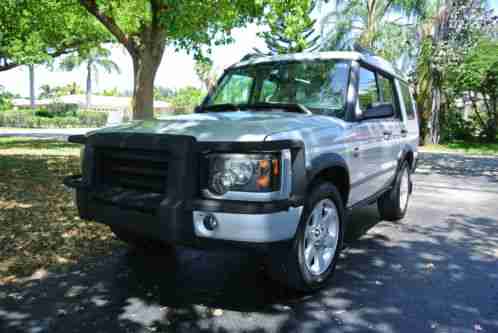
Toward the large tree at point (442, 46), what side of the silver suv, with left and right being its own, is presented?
back

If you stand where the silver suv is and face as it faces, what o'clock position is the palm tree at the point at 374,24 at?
The palm tree is roughly at 5 o'clock from the silver suv.

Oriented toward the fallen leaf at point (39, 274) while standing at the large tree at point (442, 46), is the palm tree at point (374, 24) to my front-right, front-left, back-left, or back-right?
back-right

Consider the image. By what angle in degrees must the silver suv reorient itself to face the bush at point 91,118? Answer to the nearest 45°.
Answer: approximately 135° to its right

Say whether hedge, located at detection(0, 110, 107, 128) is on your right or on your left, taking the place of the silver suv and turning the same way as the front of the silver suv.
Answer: on your right

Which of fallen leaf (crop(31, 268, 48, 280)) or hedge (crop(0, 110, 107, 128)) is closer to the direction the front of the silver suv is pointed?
the fallen leaf

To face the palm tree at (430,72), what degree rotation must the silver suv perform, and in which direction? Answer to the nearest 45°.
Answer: approximately 180°

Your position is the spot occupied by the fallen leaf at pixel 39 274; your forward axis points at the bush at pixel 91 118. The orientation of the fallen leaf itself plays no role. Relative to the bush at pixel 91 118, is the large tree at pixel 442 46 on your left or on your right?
right

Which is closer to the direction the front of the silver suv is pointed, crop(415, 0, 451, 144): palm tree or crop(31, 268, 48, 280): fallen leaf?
the fallen leaf

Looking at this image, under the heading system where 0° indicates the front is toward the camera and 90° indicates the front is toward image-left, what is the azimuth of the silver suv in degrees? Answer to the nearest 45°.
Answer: approximately 45°

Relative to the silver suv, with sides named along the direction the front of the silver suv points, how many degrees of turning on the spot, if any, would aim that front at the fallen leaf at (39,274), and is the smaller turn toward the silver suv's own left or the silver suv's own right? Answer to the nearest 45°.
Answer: approximately 45° to the silver suv's own right
